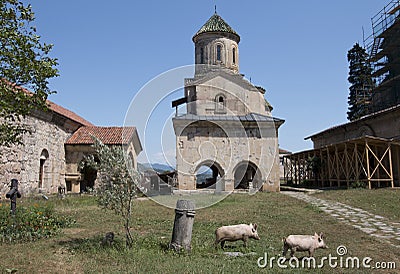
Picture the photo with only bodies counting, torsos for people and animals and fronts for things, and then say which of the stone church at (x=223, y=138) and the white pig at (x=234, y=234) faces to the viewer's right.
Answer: the white pig

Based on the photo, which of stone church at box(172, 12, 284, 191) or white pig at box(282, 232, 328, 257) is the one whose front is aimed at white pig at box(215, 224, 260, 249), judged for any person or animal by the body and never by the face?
the stone church

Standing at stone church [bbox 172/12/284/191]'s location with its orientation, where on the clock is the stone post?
The stone post is roughly at 12 o'clock from the stone church.

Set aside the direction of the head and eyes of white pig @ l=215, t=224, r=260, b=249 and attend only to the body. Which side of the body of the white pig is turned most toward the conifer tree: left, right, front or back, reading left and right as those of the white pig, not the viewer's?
left

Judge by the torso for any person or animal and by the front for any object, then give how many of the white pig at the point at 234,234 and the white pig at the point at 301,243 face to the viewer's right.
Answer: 2

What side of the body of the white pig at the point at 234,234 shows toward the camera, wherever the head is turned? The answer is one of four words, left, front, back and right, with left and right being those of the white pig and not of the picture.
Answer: right

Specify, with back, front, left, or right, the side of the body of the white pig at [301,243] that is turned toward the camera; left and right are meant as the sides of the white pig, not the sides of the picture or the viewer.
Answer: right

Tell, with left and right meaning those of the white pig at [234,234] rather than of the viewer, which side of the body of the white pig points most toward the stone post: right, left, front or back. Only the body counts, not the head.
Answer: back

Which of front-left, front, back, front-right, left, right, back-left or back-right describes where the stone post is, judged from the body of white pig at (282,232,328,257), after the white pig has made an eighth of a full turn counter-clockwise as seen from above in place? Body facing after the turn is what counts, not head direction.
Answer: back-left

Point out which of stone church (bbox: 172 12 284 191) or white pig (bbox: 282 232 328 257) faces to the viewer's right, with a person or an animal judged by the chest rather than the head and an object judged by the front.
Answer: the white pig

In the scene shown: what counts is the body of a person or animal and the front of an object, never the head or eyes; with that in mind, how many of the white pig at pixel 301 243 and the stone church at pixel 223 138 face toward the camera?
1

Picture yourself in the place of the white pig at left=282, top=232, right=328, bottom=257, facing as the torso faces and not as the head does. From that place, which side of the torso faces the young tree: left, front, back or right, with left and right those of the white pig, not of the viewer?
back

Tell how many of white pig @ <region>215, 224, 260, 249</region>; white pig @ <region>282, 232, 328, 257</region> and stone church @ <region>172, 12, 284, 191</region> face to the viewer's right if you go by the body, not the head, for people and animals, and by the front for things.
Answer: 2

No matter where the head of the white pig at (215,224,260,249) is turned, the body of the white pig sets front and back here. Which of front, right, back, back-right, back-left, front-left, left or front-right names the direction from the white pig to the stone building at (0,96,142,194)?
back-left
